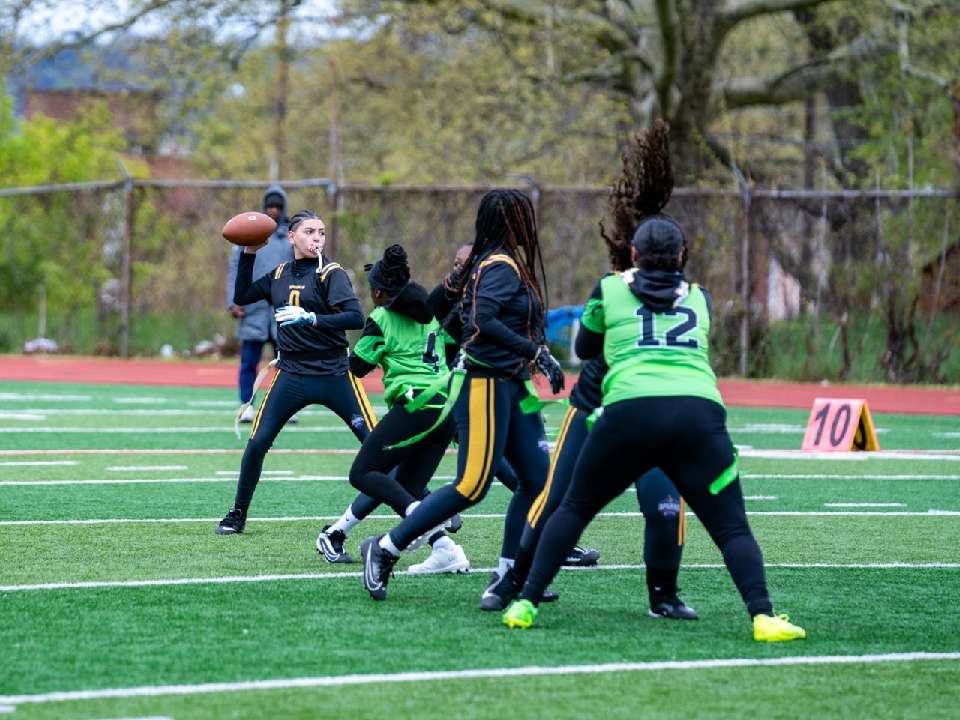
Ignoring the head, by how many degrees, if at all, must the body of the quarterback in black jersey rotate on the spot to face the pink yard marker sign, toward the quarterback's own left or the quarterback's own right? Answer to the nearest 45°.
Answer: approximately 135° to the quarterback's own left

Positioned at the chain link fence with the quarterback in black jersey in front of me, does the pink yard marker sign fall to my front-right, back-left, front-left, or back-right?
front-left

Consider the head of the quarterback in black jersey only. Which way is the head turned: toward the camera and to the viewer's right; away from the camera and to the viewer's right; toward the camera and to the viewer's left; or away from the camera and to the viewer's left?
toward the camera and to the viewer's right

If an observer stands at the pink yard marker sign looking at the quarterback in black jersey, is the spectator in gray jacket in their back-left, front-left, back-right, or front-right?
front-right

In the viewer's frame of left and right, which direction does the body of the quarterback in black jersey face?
facing the viewer

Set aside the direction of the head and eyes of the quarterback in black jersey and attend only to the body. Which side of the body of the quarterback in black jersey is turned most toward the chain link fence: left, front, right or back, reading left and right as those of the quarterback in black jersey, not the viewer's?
back

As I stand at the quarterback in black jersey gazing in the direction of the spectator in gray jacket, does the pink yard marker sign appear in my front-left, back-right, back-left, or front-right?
front-right

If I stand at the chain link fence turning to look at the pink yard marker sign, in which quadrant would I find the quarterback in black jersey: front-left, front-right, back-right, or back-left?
front-right

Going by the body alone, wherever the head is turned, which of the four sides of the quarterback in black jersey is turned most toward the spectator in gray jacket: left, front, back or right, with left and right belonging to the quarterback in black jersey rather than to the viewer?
back

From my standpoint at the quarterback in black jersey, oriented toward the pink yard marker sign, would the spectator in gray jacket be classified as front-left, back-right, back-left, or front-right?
front-left
